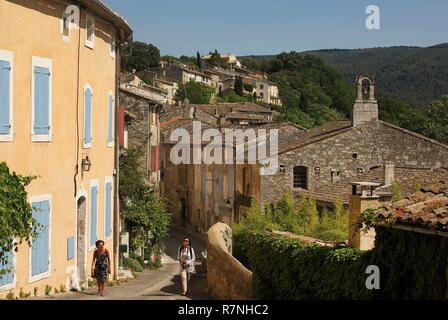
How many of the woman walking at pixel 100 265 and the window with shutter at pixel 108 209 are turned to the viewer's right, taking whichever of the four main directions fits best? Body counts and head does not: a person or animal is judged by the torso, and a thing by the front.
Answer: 1

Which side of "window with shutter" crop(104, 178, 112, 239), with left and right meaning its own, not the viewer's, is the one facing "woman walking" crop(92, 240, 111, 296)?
right

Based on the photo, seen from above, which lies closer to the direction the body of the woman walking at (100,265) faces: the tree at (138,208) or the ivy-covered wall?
the ivy-covered wall

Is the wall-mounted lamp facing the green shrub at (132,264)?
no

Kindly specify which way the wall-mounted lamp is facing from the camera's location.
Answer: facing the viewer and to the right of the viewer

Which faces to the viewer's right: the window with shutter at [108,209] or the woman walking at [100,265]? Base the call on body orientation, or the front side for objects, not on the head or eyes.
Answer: the window with shutter

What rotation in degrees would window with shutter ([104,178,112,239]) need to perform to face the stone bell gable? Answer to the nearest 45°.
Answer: approximately 45° to its left

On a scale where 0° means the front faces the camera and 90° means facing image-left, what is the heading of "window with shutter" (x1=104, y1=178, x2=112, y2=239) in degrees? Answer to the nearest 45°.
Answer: approximately 270°

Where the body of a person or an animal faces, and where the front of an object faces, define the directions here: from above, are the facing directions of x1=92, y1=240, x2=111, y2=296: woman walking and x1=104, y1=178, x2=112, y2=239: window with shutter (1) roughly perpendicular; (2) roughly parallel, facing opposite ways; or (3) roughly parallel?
roughly perpendicular

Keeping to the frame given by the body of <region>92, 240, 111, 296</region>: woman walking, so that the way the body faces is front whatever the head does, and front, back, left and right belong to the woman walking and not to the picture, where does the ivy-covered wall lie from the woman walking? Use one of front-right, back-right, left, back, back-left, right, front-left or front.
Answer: front-left

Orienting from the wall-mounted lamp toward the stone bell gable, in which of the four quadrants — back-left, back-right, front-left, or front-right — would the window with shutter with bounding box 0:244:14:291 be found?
back-right

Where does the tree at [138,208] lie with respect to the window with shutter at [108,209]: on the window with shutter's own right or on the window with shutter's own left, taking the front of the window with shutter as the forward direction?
on the window with shutter's own left

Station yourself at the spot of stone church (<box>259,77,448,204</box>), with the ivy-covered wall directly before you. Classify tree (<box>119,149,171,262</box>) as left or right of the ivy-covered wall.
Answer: right

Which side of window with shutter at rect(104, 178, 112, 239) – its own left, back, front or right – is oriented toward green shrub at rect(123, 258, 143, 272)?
left

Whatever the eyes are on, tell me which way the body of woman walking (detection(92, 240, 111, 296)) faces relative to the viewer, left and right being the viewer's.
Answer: facing the viewer

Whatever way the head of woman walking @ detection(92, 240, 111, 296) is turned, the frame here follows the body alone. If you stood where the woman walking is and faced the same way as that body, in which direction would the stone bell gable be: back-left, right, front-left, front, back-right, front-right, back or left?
back-left
